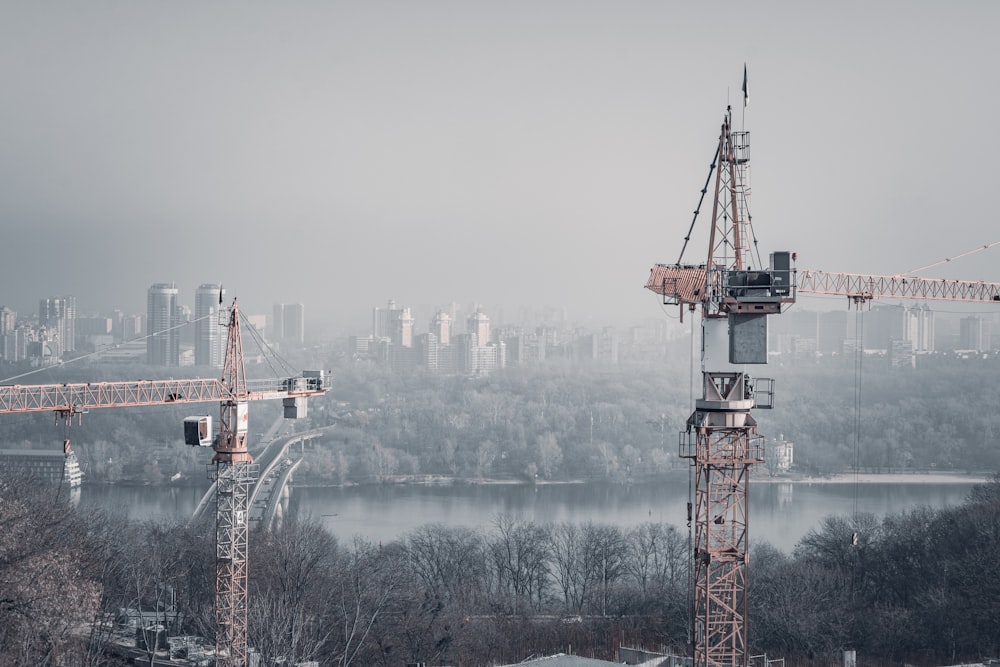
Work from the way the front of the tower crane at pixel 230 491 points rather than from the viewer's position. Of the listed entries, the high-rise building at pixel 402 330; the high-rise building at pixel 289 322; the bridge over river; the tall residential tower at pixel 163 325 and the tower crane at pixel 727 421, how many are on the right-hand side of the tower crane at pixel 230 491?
4

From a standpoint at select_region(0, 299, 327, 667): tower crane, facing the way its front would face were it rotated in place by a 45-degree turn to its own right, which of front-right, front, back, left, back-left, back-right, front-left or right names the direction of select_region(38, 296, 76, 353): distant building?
front-right

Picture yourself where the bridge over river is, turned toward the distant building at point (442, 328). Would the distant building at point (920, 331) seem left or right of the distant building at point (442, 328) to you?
right

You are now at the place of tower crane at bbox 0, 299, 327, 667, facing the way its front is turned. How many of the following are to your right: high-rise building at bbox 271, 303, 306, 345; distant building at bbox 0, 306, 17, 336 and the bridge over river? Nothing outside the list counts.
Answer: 3

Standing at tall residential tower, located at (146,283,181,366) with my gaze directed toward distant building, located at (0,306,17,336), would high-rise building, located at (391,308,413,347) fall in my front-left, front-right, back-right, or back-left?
back-right

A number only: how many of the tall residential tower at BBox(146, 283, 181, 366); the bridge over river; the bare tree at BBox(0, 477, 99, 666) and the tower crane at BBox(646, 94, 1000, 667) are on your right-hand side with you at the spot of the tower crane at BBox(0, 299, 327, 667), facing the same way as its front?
2

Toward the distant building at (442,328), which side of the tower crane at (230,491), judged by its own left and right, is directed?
right

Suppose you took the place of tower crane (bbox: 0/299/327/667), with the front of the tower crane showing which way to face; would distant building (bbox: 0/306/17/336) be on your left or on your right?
on your right

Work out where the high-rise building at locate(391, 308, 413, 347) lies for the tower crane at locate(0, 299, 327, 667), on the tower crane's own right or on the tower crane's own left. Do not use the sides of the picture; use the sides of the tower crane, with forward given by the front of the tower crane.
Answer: on the tower crane's own right

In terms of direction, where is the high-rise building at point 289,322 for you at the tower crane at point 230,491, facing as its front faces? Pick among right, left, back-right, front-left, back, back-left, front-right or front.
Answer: right

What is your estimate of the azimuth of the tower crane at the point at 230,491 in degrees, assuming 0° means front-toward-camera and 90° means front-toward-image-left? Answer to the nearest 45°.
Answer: approximately 90°

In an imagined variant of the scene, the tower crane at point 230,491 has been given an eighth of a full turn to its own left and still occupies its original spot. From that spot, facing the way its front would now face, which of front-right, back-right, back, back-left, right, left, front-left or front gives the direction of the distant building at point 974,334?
back

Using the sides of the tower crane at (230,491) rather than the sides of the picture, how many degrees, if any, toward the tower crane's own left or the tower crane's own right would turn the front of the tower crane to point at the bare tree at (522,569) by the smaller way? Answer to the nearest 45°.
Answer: approximately 135° to the tower crane's own right

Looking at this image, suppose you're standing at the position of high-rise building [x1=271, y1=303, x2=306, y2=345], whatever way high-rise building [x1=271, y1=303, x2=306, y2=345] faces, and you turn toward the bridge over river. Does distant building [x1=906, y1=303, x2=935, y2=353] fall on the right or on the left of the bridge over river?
left

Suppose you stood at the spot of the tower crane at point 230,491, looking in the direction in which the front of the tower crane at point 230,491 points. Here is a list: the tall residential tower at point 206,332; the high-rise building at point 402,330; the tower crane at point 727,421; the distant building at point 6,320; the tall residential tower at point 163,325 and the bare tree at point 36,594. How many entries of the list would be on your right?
4

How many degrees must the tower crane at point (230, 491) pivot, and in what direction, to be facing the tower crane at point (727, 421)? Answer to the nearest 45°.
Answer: approximately 135° to its left

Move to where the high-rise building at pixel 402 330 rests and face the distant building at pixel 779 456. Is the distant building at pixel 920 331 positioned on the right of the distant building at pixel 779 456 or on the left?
left
